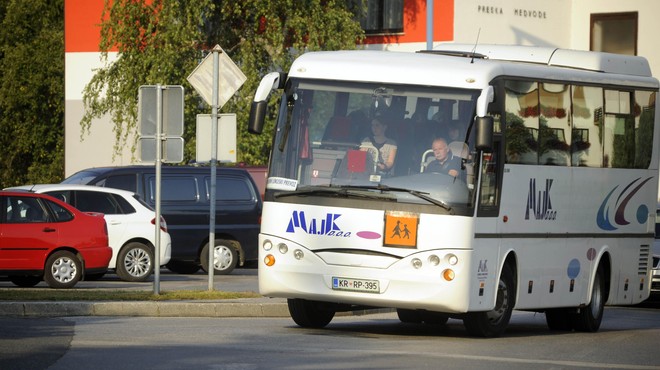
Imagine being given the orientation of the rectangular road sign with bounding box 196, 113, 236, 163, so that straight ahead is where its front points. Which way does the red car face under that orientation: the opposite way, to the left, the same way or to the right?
to the left

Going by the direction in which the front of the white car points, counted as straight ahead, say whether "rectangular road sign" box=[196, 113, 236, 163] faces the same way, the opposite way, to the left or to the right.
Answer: to the right

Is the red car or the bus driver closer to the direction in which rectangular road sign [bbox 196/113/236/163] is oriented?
the red car

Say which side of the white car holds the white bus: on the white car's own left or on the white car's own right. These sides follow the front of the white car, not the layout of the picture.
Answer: on the white car's own left

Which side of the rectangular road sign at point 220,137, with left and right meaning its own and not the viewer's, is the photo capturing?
back

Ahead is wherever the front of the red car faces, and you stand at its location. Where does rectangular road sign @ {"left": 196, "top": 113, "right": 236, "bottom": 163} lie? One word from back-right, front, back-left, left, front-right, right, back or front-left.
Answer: back-left

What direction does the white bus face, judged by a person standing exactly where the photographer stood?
facing the viewer and to the left of the viewer

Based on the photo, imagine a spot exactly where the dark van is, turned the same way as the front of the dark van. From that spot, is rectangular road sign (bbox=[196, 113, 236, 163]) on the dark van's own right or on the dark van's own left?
on the dark van's own left

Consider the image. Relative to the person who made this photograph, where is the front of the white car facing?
facing to the left of the viewer

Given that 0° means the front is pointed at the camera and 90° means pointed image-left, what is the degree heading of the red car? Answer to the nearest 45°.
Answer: approximately 90°

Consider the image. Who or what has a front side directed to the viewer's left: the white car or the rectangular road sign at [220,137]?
the white car
